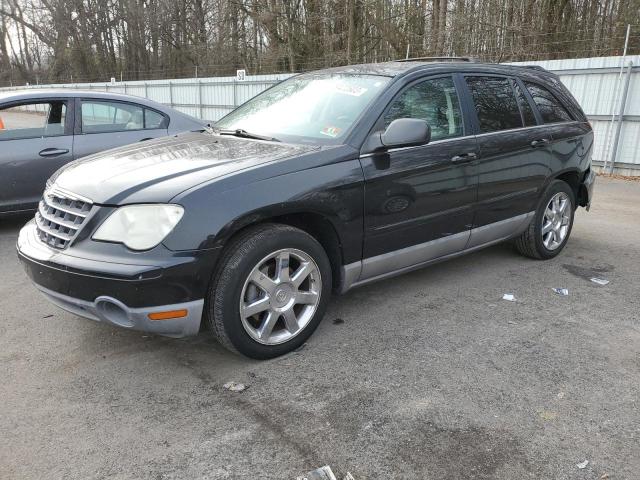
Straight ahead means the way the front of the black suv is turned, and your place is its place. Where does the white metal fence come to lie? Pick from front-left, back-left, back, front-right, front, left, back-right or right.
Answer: back

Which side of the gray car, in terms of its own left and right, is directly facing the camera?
left

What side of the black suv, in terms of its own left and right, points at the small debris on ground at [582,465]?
left

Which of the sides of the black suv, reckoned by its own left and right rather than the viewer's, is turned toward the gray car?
right

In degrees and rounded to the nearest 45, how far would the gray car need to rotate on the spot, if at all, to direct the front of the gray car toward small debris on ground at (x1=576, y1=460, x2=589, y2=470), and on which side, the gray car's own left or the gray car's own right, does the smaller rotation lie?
approximately 135° to the gray car's own left

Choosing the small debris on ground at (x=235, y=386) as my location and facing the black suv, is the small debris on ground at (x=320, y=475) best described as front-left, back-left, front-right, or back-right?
back-right

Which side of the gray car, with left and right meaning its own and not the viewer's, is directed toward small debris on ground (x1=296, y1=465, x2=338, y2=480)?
left

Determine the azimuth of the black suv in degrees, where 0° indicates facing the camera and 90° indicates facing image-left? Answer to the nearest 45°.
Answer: approximately 45°

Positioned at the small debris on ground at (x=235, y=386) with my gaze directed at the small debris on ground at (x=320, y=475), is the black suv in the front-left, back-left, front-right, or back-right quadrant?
back-left

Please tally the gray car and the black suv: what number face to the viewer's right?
0
